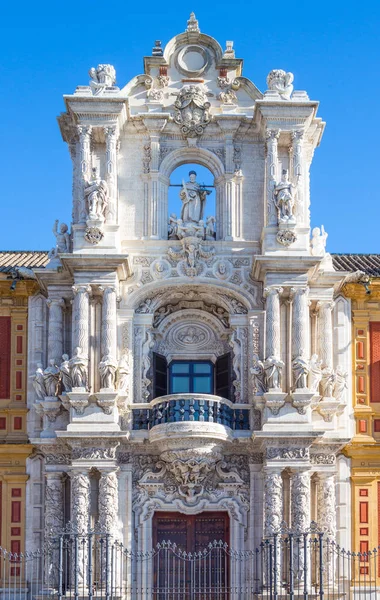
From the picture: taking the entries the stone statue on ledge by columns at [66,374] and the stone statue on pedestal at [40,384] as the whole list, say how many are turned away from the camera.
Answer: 0

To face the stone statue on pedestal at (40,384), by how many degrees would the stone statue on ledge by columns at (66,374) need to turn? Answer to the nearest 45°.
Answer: approximately 90° to its right

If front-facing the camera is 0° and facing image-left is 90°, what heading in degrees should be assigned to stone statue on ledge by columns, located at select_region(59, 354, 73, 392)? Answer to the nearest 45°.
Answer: approximately 45°

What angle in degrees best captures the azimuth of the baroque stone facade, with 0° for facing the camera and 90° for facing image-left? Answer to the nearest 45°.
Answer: approximately 0°
